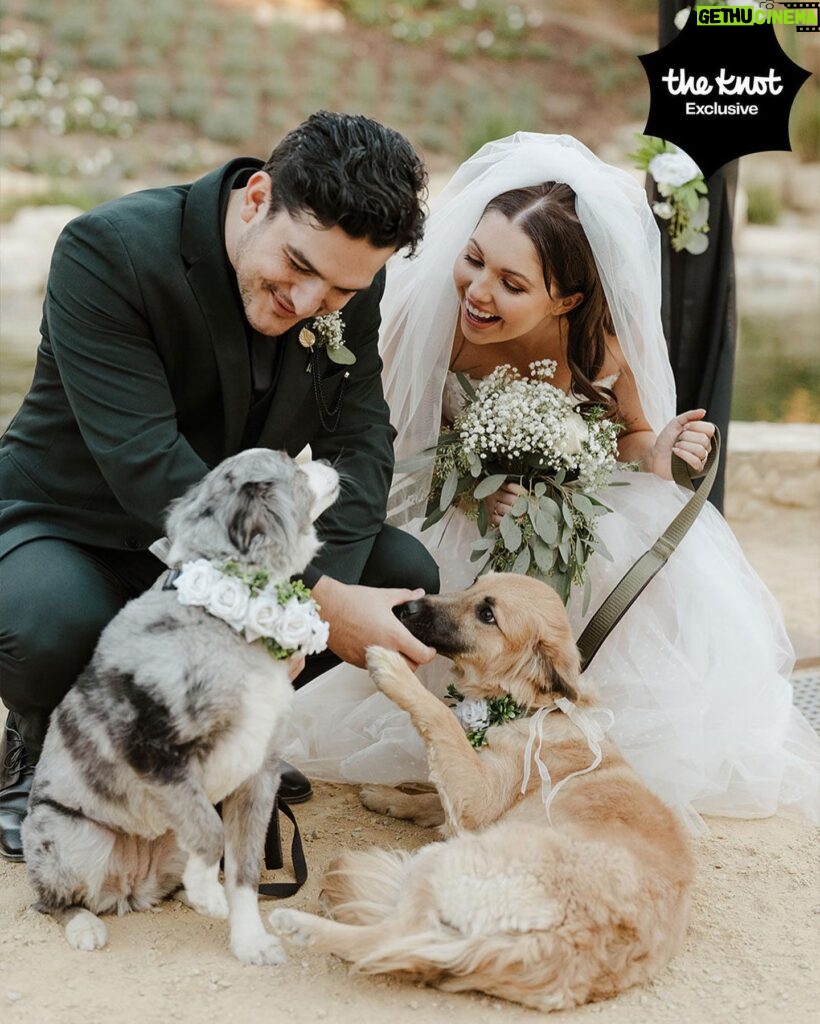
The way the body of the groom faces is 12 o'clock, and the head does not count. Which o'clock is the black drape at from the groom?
The black drape is roughly at 9 o'clock from the groom.

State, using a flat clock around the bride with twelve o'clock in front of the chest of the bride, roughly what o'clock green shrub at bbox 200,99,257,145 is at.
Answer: The green shrub is roughly at 4 o'clock from the bride.

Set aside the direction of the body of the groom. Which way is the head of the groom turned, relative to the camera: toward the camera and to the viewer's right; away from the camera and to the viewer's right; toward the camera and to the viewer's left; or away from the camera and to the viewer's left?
toward the camera and to the viewer's right

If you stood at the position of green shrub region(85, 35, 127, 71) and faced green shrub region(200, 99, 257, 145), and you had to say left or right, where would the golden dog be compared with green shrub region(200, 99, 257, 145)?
right

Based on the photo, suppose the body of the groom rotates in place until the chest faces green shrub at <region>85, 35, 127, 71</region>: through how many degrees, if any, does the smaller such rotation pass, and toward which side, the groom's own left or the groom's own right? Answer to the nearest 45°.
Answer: approximately 135° to the groom's own left

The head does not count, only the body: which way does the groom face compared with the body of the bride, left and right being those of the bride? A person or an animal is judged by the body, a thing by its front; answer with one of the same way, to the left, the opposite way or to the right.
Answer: to the left

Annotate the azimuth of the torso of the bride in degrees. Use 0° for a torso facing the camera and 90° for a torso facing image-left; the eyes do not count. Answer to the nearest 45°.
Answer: approximately 45°

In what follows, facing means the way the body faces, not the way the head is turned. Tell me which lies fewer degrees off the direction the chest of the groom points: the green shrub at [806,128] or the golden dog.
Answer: the golden dog

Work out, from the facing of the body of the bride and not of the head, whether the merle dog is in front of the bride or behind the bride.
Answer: in front

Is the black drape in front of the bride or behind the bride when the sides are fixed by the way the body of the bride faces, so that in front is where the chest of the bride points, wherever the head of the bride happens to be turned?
behind

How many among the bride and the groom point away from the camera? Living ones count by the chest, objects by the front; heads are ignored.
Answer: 0

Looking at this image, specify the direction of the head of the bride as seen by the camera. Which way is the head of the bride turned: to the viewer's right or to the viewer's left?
to the viewer's left
